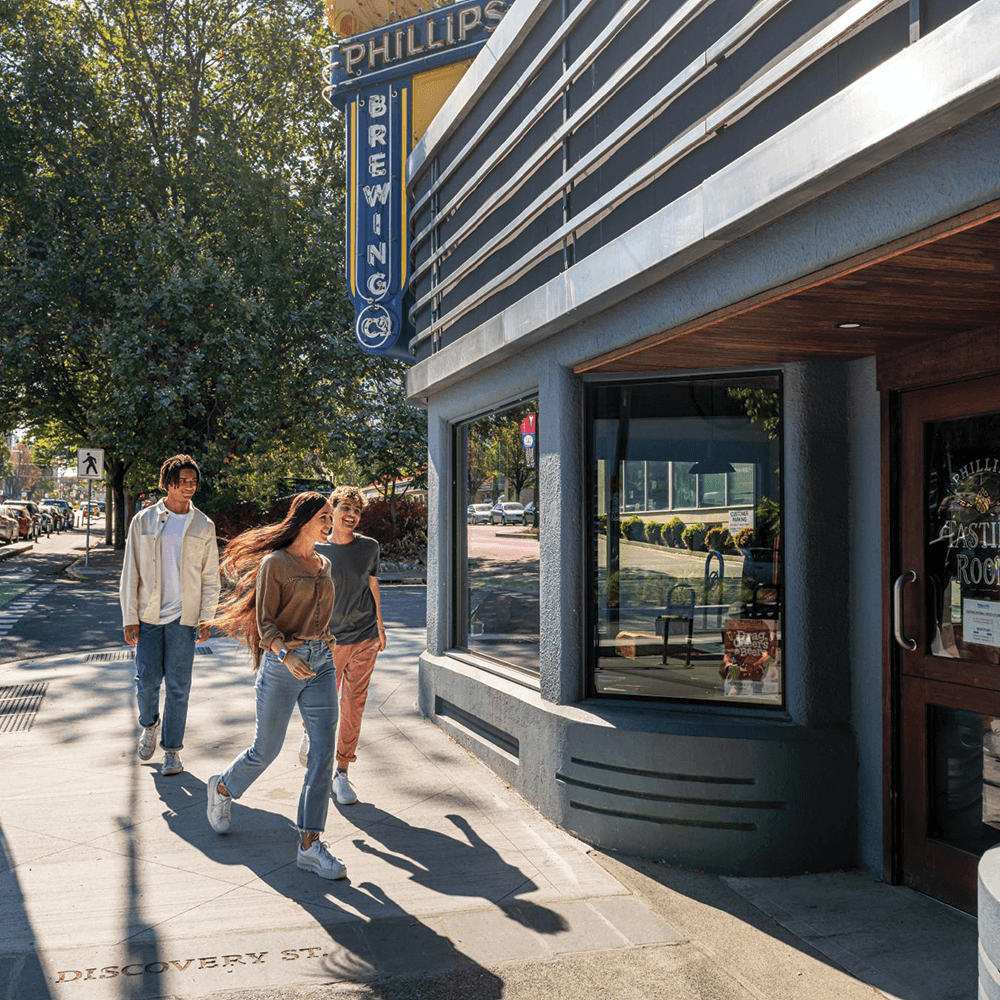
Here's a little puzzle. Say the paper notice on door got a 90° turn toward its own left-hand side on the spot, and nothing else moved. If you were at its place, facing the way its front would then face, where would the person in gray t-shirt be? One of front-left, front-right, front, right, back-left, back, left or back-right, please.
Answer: back-right

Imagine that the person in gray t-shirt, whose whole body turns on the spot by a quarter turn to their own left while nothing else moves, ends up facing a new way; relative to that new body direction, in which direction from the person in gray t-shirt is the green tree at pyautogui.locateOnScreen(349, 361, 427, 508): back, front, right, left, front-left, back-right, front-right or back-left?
left

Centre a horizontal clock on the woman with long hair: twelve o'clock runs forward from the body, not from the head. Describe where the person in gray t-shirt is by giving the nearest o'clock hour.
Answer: The person in gray t-shirt is roughly at 8 o'clock from the woman with long hair.

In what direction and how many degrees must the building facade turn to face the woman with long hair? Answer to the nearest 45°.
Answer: approximately 45° to its right

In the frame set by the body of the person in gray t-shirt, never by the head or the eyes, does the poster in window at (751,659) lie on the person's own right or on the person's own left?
on the person's own left

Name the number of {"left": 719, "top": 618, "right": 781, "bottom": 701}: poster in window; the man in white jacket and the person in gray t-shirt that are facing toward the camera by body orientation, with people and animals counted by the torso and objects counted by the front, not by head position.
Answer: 3

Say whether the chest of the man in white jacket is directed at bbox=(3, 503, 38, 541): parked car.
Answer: no

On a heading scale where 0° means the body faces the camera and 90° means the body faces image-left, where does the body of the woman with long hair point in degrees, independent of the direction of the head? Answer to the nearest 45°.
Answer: approximately 315°

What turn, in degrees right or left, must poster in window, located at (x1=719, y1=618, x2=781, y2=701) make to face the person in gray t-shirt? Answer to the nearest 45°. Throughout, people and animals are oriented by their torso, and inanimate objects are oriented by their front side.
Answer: approximately 90° to its right

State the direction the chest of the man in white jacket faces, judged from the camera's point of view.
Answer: toward the camera

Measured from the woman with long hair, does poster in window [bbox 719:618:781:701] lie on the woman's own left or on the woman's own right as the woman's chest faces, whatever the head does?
on the woman's own left

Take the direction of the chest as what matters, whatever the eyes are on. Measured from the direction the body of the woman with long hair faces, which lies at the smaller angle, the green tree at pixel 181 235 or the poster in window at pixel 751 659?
the poster in window

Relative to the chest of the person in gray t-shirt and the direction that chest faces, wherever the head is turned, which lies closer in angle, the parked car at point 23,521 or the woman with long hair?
the woman with long hair

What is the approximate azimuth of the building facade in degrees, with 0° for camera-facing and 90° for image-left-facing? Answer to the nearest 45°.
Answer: approximately 45°

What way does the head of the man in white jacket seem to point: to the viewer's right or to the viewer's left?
to the viewer's right
